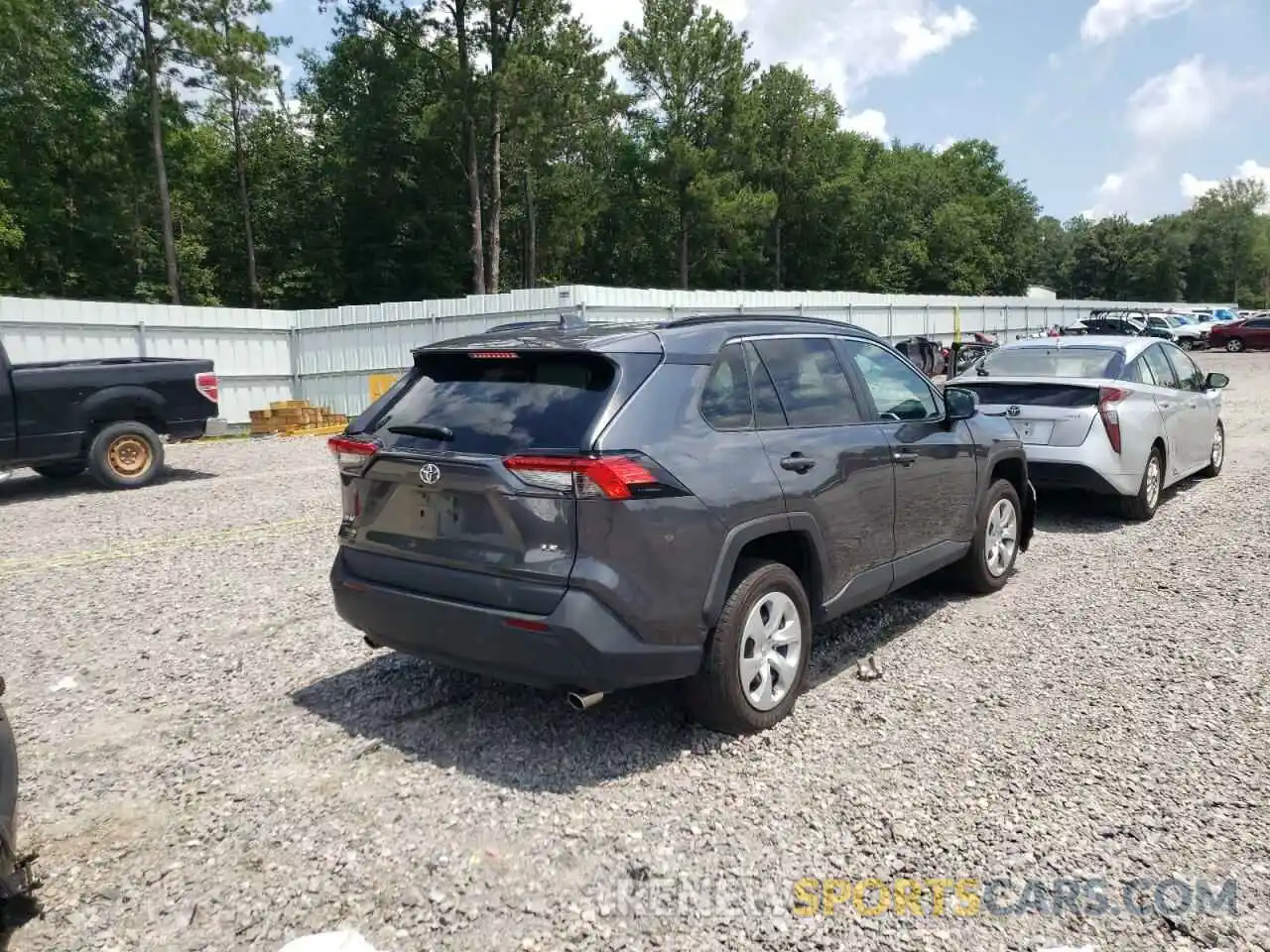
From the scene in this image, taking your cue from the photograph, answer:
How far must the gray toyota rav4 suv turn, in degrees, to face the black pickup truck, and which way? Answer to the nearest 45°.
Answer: approximately 90° to its left

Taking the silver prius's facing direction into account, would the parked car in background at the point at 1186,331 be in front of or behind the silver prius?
in front

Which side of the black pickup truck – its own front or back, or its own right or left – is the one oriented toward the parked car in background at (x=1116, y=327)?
back

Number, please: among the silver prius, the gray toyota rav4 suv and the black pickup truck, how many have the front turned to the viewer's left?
1

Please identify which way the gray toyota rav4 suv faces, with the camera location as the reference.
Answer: facing away from the viewer and to the right of the viewer

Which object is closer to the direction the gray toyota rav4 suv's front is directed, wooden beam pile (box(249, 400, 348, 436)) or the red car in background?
the red car in background

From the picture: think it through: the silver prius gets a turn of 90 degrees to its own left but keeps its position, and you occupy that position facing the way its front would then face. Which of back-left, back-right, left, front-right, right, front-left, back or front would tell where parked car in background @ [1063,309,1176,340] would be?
front-right

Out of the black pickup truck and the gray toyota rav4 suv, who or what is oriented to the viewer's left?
the black pickup truck

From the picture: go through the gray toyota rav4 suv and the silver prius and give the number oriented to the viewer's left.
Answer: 0

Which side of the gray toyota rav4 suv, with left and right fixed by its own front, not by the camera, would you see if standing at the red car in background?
front

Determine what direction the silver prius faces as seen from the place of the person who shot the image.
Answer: facing away from the viewer and to the right of the viewer

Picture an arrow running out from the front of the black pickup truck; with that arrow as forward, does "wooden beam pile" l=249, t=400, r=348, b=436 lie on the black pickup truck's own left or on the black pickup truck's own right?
on the black pickup truck's own right

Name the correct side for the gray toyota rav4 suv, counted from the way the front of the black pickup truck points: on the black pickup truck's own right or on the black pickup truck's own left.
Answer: on the black pickup truck's own left

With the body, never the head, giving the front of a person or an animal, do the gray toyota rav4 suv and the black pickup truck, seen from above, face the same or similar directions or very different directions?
very different directions

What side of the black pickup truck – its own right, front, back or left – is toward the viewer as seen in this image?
left

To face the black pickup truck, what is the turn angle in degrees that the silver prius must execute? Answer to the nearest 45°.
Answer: approximately 135° to its left
